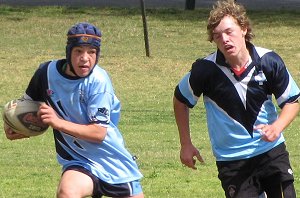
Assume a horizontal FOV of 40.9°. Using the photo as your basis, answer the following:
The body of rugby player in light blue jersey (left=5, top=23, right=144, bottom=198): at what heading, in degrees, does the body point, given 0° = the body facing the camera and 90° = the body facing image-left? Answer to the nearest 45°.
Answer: approximately 45°

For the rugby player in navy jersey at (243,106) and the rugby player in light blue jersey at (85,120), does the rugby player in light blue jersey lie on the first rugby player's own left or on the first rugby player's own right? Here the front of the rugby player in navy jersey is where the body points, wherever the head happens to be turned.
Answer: on the first rugby player's own right

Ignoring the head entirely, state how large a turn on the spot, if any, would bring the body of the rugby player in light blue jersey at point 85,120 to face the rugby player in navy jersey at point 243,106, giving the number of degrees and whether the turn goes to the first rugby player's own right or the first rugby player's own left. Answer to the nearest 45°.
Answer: approximately 135° to the first rugby player's own left

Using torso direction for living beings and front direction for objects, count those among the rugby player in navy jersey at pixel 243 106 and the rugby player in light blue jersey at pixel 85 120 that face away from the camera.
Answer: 0
